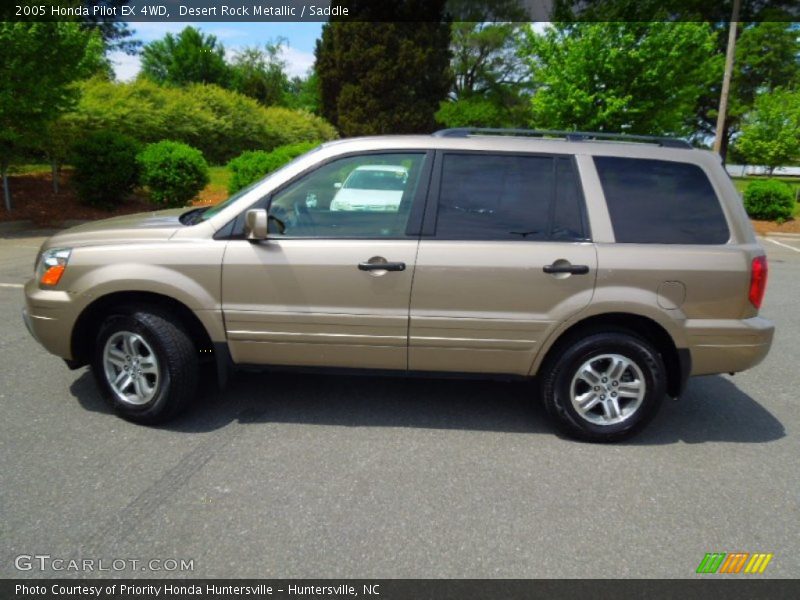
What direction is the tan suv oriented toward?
to the viewer's left

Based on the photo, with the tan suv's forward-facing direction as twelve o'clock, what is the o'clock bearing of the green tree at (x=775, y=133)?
The green tree is roughly at 4 o'clock from the tan suv.

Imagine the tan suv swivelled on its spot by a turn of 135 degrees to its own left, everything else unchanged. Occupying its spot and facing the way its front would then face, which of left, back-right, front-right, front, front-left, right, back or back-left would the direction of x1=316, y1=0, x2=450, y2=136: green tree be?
back-left

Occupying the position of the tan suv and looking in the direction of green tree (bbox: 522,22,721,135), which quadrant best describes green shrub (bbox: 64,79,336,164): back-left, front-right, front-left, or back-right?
front-left

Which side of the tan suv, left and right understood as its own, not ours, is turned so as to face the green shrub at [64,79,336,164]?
right

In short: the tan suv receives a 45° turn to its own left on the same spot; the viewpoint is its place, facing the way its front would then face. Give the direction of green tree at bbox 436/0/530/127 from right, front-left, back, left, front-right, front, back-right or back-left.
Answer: back-right

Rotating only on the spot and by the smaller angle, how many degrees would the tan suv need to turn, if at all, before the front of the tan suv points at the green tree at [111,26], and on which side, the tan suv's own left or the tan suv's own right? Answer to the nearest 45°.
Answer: approximately 45° to the tan suv's own right

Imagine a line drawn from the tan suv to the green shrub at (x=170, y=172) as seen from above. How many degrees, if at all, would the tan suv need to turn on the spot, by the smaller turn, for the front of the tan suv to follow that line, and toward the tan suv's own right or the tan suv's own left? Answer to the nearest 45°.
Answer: approximately 45° to the tan suv's own right

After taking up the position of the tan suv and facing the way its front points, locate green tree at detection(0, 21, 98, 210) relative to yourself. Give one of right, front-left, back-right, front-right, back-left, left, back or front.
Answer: front-right

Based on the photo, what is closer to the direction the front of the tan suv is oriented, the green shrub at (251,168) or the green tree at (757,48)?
the green shrub

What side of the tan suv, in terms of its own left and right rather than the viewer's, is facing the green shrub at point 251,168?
right

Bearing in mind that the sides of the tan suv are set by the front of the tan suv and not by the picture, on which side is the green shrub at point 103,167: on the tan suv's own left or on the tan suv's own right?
on the tan suv's own right

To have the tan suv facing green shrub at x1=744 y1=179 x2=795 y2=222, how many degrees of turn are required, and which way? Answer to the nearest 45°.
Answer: approximately 135° to its right
